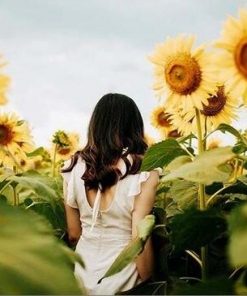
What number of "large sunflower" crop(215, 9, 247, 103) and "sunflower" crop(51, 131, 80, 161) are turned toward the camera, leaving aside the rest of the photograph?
2

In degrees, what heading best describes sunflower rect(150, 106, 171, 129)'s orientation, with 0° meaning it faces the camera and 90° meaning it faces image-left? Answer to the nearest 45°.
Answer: approximately 0°

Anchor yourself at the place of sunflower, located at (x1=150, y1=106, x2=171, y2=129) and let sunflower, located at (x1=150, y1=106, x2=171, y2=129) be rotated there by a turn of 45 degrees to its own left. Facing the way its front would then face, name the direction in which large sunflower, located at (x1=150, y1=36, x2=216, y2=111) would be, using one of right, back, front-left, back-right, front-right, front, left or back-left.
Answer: front-right

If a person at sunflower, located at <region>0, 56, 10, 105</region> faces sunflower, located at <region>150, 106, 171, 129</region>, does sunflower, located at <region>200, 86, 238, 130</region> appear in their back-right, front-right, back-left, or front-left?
front-right

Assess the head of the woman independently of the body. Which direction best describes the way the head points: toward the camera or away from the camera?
away from the camera

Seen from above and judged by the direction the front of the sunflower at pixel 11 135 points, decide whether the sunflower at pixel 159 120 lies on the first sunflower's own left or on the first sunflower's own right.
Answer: on the first sunflower's own left

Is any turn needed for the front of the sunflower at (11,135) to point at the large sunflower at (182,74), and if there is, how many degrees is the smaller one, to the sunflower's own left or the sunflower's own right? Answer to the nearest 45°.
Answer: approximately 45° to the sunflower's own left

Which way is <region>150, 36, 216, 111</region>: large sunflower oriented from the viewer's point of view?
toward the camera

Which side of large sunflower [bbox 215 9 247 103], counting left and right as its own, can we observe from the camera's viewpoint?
front

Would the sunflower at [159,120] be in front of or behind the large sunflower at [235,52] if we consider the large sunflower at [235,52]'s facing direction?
behind

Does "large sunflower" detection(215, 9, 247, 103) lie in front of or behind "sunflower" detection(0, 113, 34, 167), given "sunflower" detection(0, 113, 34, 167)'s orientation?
in front

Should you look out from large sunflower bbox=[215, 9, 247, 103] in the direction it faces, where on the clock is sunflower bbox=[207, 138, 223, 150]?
The sunflower is roughly at 6 o'clock from the large sunflower.
